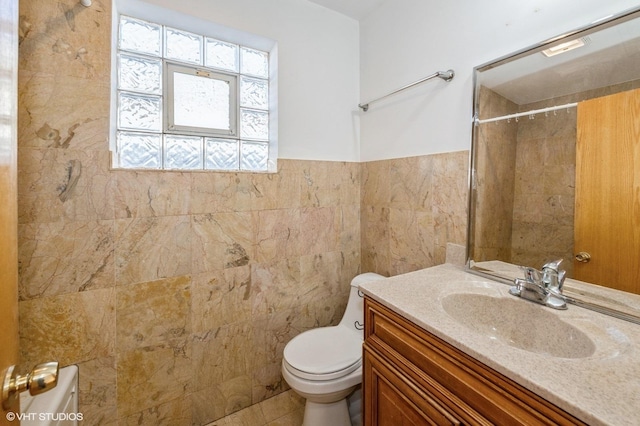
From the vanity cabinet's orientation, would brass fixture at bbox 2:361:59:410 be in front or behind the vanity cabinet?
in front

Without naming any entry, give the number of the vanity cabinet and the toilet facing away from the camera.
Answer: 0

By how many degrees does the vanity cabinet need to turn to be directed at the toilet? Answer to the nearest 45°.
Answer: approximately 90° to its right

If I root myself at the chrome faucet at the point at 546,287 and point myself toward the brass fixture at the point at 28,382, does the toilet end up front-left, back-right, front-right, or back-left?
front-right

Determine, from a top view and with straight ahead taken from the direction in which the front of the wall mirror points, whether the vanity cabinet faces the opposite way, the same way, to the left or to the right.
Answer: the same way

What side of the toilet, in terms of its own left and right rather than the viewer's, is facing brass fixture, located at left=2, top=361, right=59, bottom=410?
front

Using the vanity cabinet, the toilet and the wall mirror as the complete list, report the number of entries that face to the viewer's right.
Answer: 0

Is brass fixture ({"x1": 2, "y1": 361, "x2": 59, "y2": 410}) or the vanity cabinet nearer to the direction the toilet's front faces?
the brass fixture

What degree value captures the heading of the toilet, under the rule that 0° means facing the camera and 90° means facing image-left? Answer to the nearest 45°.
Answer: approximately 45°

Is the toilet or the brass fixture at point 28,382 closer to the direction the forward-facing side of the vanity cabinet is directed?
the brass fixture

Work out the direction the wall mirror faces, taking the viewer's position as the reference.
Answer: facing the viewer and to the left of the viewer

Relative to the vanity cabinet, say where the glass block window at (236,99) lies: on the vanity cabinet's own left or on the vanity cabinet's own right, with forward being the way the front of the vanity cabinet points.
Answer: on the vanity cabinet's own right
